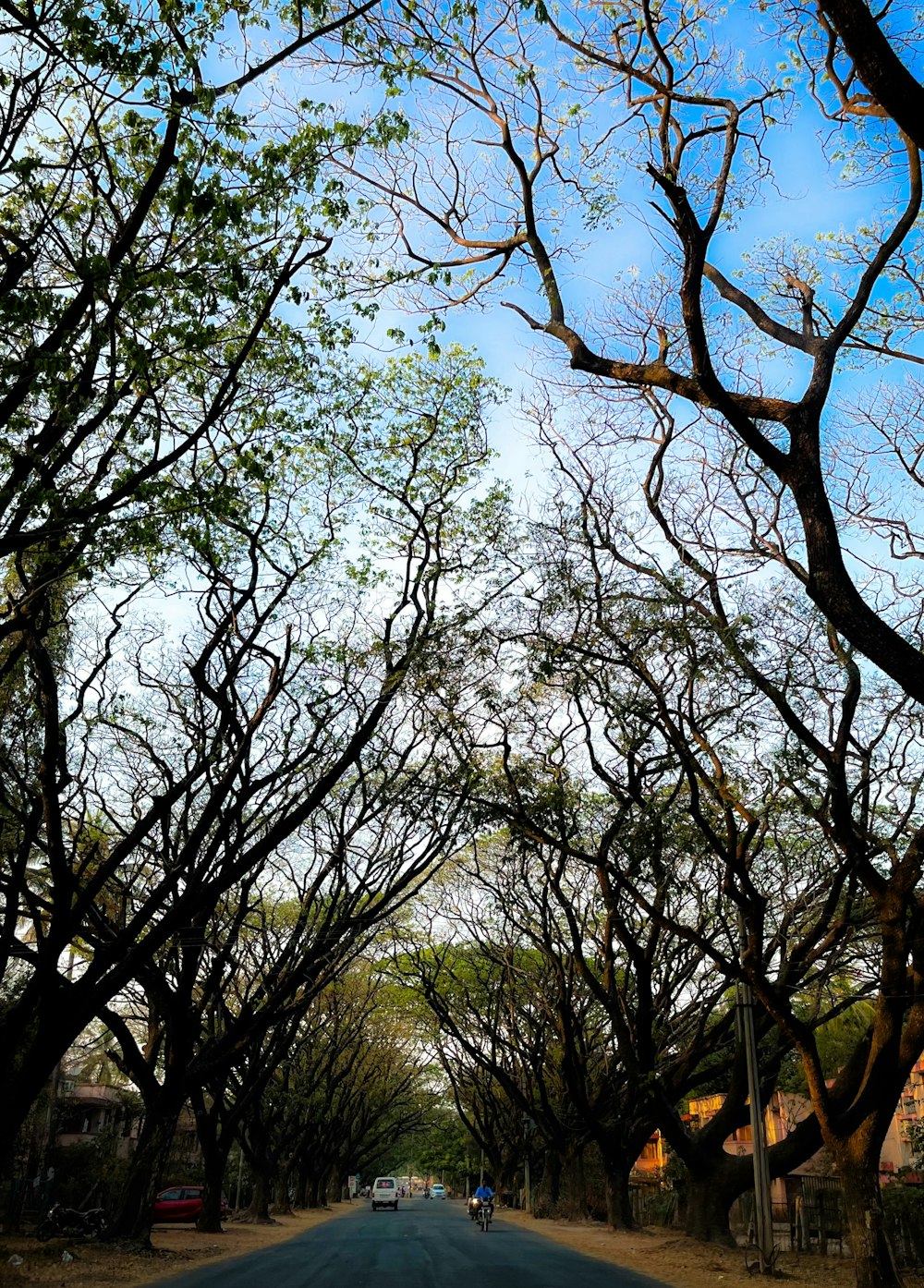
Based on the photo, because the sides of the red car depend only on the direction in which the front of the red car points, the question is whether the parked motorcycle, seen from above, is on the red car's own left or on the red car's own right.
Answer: on the red car's own left

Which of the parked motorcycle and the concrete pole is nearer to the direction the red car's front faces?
the parked motorcycle

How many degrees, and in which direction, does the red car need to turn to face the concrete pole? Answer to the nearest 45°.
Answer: approximately 135° to its left

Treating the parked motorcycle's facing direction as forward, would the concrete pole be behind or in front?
behind

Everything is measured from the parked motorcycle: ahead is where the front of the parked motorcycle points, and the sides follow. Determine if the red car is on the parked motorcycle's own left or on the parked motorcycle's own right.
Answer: on the parked motorcycle's own right

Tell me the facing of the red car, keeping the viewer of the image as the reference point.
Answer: facing to the left of the viewer

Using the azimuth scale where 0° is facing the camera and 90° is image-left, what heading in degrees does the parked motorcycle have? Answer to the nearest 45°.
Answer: approximately 90°
